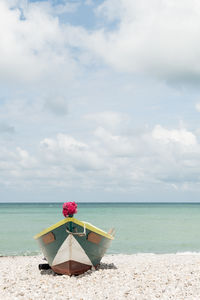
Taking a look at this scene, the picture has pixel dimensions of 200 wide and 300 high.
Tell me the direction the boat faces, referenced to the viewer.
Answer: facing the viewer
